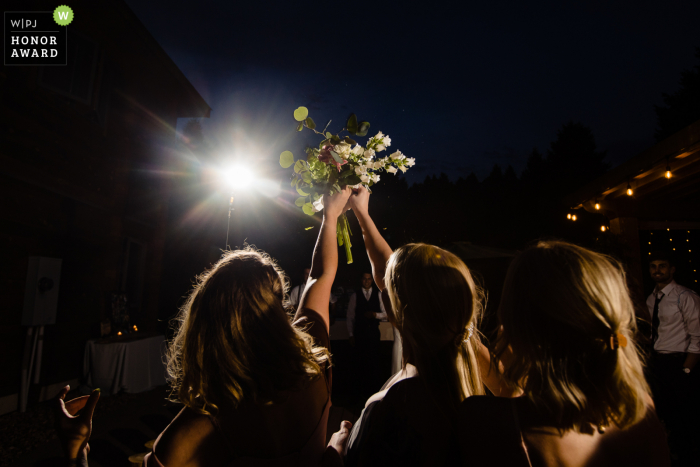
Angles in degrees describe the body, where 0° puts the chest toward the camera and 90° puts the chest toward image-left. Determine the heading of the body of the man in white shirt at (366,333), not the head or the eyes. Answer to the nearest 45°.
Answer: approximately 0°

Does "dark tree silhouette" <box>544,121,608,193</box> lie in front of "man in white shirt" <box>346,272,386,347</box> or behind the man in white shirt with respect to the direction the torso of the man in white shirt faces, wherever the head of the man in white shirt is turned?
behind

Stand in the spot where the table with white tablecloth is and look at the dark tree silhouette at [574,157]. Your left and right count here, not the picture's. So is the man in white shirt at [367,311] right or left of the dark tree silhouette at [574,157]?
right

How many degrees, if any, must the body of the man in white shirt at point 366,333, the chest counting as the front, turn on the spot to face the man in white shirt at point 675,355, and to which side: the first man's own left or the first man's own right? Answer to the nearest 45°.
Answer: approximately 45° to the first man's own left

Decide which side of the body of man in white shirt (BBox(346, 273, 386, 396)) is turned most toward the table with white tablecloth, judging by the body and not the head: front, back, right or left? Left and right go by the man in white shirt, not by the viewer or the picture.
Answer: right

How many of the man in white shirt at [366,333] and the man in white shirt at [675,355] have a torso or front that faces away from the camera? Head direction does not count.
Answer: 0

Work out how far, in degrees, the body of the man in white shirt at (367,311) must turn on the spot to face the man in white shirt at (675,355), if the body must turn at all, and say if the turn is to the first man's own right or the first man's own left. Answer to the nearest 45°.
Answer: approximately 45° to the first man's own left

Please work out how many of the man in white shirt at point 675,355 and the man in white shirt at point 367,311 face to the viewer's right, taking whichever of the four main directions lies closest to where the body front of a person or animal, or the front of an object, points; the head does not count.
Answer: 0
